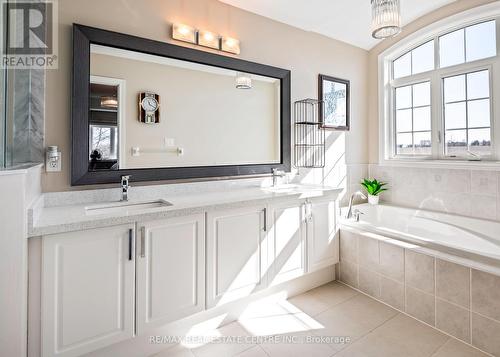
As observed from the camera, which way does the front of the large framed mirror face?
facing the viewer and to the right of the viewer

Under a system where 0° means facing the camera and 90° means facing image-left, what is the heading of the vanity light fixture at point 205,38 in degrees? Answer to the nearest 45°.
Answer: approximately 315°

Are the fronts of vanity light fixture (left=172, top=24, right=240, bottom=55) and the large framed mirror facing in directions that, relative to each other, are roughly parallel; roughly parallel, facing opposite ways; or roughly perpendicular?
roughly parallel

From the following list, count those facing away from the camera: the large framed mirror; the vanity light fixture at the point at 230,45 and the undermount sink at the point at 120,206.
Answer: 0

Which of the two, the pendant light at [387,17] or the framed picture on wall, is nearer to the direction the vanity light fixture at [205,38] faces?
the pendant light

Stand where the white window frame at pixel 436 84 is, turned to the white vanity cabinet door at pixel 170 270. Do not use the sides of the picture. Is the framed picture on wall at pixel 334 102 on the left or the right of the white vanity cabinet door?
right

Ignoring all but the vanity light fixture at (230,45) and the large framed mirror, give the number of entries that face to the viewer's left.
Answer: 0

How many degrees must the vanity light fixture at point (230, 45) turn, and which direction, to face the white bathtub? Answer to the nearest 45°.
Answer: approximately 45° to its left

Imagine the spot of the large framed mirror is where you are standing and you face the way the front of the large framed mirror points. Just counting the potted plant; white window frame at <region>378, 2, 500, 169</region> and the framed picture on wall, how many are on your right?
0

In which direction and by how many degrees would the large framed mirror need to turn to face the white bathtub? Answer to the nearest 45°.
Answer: approximately 45° to its left

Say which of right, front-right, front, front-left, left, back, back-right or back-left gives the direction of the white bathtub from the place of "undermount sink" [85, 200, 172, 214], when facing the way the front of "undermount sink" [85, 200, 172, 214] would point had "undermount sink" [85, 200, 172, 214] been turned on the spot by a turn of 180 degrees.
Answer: back-right

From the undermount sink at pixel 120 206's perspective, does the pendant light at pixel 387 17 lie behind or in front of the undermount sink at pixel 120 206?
in front

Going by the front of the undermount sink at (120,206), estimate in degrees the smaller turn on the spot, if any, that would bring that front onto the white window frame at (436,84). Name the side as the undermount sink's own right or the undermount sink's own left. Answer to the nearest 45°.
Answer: approximately 45° to the undermount sink's own left

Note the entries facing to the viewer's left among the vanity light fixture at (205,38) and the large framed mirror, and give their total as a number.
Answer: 0

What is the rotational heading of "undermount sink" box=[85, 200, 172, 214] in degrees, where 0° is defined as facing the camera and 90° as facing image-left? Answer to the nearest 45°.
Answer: approximately 315°
